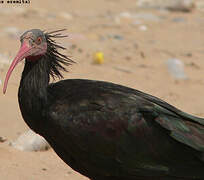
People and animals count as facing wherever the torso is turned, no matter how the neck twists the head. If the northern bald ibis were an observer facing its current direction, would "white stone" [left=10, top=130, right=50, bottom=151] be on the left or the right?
on its right

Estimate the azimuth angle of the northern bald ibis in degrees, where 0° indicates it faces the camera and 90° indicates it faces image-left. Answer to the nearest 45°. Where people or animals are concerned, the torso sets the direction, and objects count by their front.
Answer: approximately 90°

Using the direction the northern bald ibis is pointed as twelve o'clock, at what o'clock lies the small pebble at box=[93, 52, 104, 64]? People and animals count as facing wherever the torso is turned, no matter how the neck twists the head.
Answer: The small pebble is roughly at 3 o'clock from the northern bald ibis.

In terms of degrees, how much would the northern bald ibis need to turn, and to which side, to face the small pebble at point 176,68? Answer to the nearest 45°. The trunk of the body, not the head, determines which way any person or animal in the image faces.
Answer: approximately 90° to its right

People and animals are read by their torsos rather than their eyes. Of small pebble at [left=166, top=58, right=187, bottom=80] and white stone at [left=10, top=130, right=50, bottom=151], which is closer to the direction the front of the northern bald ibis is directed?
the white stone
